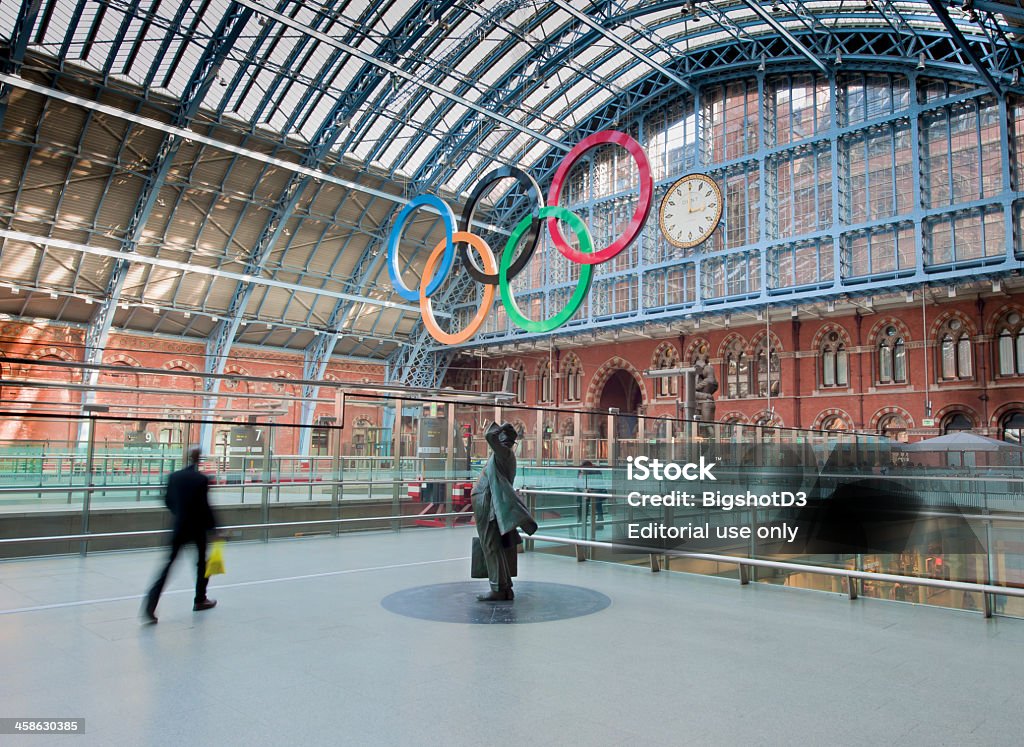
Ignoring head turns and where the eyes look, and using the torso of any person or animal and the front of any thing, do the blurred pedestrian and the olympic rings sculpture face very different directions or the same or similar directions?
very different directions

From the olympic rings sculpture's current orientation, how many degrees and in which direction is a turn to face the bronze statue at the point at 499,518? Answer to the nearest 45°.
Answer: approximately 45° to its left

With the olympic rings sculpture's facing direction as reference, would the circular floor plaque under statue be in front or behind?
in front

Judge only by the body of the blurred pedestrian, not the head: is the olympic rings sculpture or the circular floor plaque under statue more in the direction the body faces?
the olympic rings sculpture

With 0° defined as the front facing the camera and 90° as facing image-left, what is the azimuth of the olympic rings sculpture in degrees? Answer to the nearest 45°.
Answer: approximately 45°

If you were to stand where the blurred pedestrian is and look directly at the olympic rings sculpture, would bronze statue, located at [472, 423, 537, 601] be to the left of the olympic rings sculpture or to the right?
right

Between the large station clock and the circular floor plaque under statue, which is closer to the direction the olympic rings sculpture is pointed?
the circular floor plaque under statue

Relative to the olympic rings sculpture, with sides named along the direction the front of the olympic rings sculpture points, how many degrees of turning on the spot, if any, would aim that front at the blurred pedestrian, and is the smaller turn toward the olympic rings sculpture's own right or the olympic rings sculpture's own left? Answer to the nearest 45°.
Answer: approximately 45° to the olympic rings sculpture's own left

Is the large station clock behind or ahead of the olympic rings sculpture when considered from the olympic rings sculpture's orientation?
behind

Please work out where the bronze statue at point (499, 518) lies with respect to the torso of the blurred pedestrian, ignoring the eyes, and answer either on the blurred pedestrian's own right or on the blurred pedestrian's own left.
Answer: on the blurred pedestrian's own right
